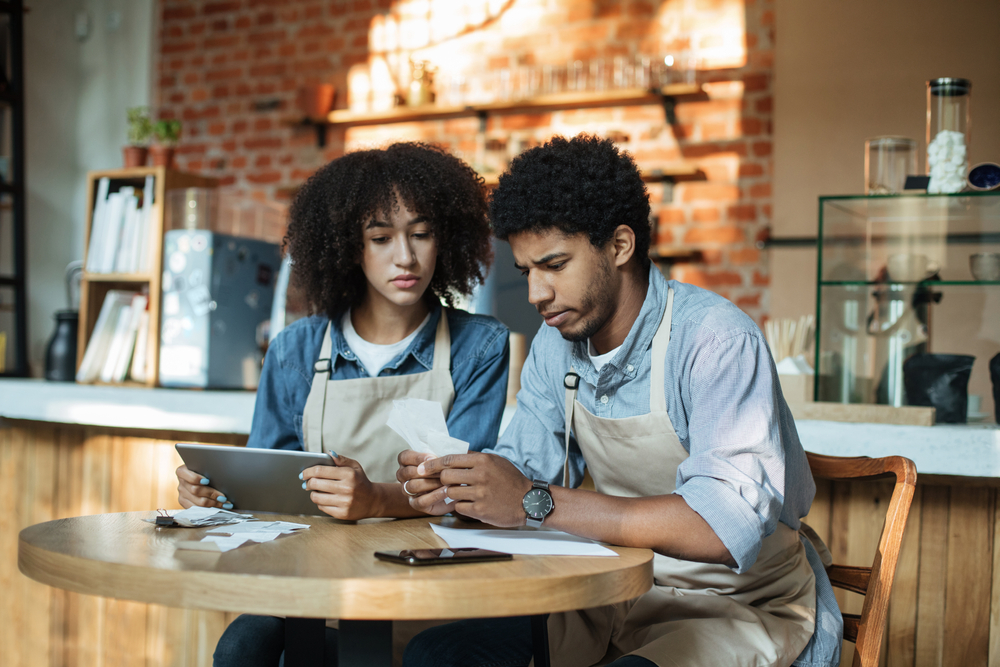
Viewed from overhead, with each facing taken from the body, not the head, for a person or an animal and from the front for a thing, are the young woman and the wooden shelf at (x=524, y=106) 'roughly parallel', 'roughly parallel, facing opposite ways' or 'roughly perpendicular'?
roughly parallel

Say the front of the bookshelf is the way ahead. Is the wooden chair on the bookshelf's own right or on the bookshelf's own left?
on the bookshelf's own left

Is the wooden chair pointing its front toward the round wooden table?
yes

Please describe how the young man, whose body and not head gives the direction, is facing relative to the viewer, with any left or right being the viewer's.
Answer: facing the viewer and to the left of the viewer

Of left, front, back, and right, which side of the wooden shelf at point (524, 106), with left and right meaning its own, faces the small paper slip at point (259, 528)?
front

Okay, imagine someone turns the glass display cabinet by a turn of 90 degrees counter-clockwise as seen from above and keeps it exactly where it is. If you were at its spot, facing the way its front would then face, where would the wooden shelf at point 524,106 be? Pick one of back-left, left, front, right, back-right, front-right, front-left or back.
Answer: back-left

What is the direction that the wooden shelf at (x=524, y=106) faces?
toward the camera

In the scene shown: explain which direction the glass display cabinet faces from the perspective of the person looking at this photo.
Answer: facing the viewer

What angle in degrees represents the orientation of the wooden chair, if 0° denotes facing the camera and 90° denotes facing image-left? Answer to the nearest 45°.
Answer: approximately 45°

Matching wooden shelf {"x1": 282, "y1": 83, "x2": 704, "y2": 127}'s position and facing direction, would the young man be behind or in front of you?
in front

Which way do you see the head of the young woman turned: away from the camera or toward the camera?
toward the camera

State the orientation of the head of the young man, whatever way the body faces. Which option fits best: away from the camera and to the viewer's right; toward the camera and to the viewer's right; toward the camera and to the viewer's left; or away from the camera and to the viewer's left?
toward the camera and to the viewer's left

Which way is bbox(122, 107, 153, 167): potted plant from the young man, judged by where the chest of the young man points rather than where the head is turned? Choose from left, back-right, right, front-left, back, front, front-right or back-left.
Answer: right

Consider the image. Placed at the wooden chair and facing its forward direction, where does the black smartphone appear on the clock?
The black smartphone is roughly at 12 o'clock from the wooden chair.
